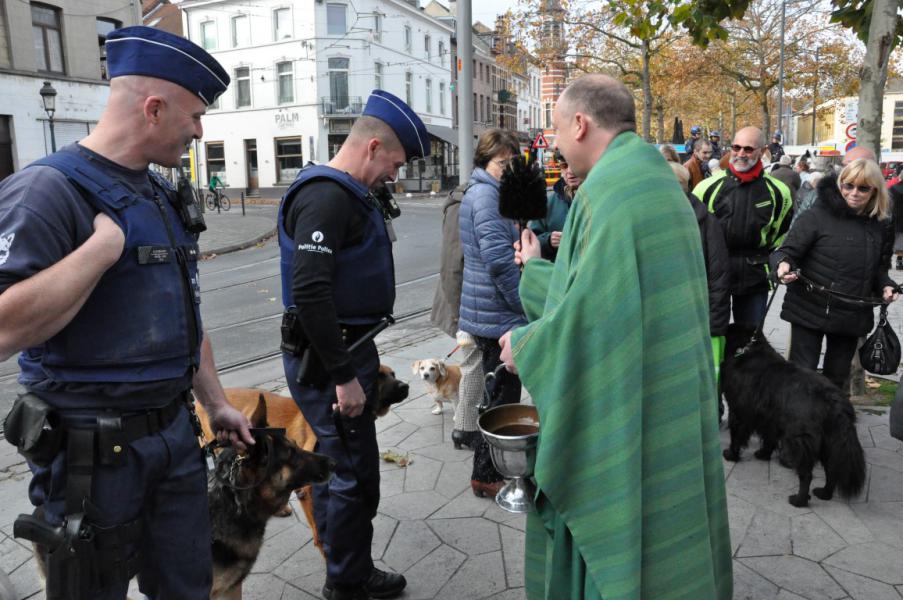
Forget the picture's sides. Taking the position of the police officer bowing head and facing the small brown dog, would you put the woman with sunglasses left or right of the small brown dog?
right

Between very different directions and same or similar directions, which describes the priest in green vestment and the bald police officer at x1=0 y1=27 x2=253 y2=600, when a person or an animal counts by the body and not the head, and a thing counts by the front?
very different directions

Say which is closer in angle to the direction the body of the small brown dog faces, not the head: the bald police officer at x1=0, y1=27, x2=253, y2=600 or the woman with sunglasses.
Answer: the bald police officer

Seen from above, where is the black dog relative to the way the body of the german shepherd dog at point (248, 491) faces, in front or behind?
in front

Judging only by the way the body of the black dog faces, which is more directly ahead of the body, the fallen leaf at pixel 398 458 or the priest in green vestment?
the fallen leaf

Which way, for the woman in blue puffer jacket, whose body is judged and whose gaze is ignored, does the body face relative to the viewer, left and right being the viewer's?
facing to the right of the viewer

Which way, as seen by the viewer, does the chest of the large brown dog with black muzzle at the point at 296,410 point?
to the viewer's right

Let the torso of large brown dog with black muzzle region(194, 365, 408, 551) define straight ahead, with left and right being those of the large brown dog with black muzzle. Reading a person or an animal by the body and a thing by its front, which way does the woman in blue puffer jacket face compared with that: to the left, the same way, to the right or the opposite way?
the same way

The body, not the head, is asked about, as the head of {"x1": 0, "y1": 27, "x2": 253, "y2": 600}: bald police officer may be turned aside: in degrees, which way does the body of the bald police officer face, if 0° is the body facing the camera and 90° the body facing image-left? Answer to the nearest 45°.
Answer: approximately 315°

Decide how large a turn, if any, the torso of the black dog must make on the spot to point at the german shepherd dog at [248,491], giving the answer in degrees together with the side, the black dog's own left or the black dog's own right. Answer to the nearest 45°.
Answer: approximately 90° to the black dog's own left

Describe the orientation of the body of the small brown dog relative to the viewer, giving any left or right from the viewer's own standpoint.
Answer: facing the viewer and to the left of the viewer

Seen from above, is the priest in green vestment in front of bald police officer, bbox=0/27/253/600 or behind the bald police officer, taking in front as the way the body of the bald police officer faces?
in front

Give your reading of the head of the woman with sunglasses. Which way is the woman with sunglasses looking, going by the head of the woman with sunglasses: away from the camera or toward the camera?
toward the camera

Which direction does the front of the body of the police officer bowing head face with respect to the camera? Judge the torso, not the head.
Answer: to the viewer's right

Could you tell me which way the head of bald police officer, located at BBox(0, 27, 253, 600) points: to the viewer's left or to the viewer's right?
to the viewer's right

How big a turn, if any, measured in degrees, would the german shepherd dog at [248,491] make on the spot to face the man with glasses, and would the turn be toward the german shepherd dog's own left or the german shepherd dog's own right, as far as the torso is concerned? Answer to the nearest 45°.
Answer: approximately 45° to the german shepherd dog's own left
